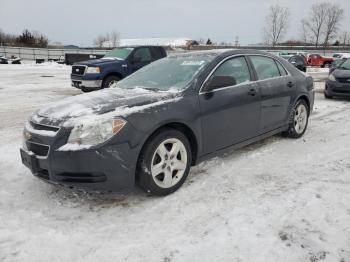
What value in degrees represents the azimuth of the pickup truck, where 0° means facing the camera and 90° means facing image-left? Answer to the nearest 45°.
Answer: approximately 45°

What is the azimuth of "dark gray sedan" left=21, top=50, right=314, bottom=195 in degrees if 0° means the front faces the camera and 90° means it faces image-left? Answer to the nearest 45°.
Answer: approximately 45°

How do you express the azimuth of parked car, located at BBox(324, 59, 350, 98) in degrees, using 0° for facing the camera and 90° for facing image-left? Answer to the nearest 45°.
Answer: approximately 45°

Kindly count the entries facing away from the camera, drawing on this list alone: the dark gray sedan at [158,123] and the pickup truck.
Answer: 0

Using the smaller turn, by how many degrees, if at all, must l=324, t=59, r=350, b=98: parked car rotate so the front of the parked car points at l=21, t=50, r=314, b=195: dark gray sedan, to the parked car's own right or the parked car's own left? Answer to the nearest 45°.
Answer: approximately 45° to the parked car's own left

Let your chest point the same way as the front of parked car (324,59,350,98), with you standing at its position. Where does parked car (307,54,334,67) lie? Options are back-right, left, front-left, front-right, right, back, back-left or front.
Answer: back-right

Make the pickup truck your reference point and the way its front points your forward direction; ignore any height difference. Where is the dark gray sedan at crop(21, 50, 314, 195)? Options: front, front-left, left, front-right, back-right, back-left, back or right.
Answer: front-left

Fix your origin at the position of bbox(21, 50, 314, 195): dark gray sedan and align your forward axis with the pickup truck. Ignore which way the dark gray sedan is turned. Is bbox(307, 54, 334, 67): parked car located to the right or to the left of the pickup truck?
right

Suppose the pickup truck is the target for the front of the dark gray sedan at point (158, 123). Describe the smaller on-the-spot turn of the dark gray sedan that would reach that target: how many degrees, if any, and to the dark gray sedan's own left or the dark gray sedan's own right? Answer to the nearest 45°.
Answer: approximately 135° to the dark gray sedan's own right

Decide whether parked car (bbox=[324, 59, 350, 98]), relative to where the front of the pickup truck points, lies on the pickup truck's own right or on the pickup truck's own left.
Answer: on the pickup truck's own left

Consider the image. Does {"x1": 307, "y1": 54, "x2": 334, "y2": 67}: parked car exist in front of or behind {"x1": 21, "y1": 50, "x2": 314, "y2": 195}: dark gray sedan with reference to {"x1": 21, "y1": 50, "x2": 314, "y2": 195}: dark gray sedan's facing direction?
behind

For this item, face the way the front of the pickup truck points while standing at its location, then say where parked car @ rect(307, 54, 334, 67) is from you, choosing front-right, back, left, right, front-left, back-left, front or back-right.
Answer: back
